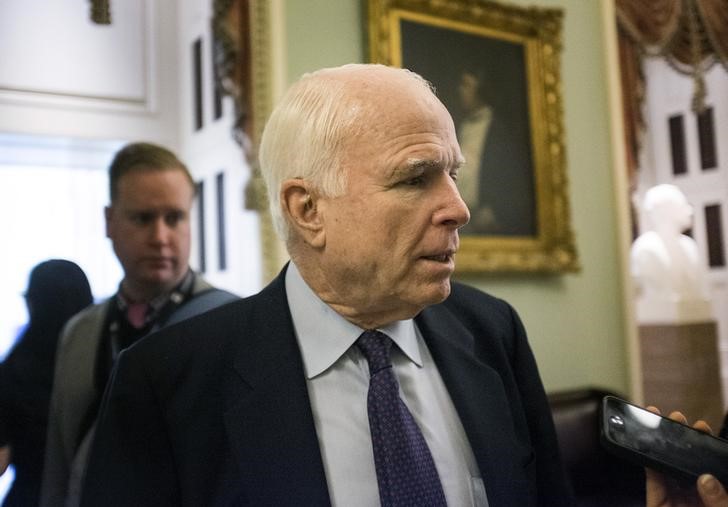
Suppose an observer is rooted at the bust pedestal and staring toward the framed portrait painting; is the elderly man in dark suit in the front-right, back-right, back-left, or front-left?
front-left

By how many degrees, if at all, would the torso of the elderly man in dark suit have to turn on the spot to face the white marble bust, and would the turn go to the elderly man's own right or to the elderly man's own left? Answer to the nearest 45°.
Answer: approximately 90° to the elderly man's own left

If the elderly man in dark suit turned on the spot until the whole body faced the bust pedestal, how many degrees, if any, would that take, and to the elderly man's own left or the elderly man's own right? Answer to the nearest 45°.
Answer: approximately 90° to the elderly man's own left

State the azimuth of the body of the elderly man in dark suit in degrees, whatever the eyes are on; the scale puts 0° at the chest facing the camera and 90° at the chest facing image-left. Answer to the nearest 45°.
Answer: approximately 315°

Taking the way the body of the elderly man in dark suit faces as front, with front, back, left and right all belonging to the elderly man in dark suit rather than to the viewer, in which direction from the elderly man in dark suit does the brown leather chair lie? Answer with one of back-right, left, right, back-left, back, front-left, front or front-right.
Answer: left

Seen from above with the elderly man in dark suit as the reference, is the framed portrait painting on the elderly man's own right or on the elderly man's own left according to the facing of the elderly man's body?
on the elderly man's own left
